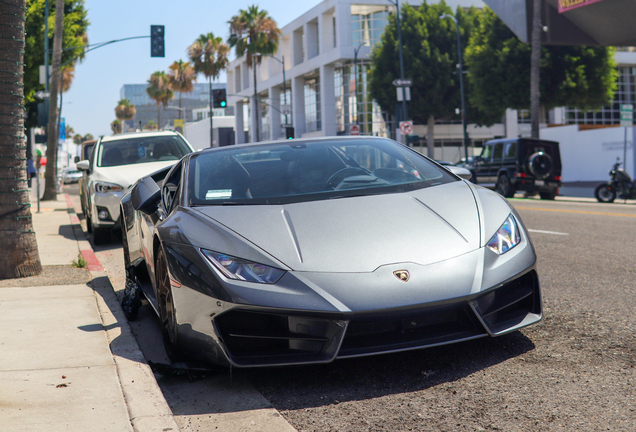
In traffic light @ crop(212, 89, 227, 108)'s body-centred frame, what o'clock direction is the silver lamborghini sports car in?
The silver lamborghini sports car is roughly at 12 o'clock from the traffic light.

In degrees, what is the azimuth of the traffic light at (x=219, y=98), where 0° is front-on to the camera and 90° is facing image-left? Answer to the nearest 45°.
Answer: approximately 0°

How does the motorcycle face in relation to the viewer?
to the viewer's left

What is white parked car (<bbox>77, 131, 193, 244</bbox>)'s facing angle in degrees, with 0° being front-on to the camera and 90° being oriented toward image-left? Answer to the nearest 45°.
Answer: approximately 0°

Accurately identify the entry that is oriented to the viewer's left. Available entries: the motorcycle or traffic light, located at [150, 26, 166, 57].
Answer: the motorcycle

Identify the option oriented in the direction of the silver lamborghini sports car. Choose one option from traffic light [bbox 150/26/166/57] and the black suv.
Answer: the traffic light

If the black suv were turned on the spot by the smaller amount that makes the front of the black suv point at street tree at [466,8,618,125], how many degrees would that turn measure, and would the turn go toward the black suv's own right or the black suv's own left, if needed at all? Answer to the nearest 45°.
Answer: approximately 45° to the black suv's own right

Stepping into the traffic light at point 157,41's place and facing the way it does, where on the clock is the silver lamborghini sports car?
The silver lamborghini sports car is roughly at 12 o'clock from the traffic light.

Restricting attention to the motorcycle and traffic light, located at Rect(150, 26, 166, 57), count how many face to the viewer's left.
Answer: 1

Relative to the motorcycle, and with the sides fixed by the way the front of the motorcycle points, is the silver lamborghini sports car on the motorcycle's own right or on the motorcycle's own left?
on the motorcycle's own left

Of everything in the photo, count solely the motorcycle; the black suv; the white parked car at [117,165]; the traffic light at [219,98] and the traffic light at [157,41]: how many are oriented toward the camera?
3

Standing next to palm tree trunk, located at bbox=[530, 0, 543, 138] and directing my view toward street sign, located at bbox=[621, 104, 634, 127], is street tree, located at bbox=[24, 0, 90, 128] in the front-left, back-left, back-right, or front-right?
back-right
